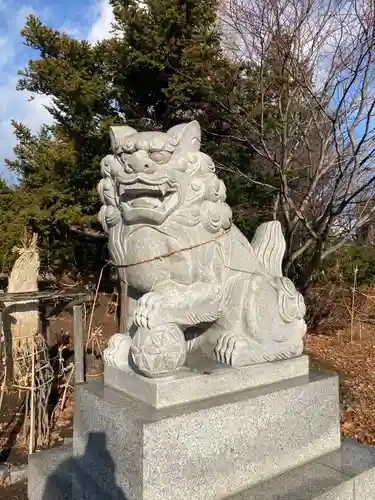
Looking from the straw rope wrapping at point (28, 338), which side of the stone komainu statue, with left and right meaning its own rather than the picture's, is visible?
right

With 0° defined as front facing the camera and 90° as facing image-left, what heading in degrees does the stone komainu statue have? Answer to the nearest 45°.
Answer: approximately 45°
